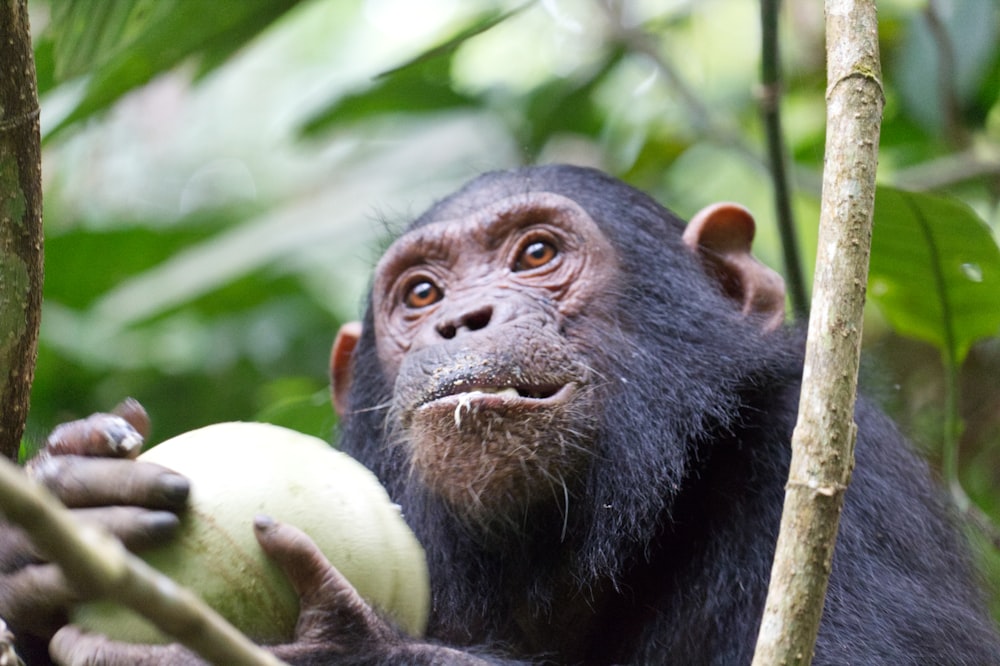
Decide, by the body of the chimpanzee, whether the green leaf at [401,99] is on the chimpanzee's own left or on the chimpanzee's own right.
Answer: on the chimpanzee's own right

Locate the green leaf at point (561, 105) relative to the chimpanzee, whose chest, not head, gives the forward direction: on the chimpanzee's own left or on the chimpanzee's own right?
on the chimpanzee's own right

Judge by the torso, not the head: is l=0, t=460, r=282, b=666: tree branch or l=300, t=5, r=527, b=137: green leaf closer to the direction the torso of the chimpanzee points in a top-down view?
the tree branch

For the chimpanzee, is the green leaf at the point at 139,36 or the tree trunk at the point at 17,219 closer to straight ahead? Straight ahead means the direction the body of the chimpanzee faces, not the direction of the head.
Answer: the tree trunk

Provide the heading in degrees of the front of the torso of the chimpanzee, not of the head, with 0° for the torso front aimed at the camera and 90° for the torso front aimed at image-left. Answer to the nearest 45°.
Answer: approximately 45°

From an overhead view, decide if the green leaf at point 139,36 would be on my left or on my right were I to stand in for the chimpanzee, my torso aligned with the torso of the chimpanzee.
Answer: on my right

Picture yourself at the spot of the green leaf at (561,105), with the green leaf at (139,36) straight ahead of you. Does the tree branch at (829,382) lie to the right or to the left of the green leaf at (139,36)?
left

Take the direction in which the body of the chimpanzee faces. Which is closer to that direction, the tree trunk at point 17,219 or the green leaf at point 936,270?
the tree trunk

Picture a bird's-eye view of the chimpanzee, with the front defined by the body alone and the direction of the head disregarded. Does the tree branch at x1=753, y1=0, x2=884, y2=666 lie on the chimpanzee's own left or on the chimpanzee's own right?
on the chimpanzee's own left
